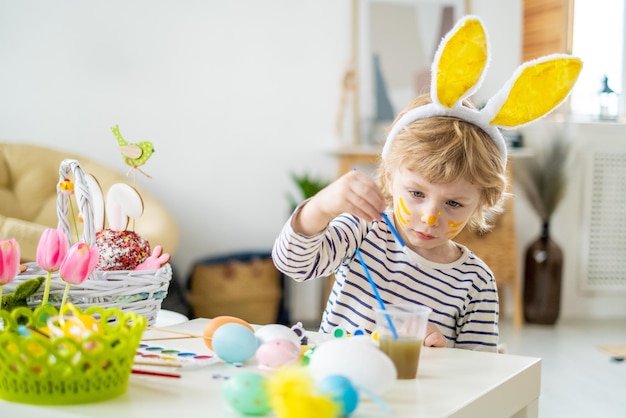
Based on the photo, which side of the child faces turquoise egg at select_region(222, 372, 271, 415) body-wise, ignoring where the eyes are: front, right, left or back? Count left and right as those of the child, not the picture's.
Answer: front

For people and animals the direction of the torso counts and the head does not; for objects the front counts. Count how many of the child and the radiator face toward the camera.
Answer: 2

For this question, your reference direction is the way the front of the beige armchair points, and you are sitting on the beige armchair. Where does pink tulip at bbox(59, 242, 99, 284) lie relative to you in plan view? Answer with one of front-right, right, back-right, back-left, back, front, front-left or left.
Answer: front-right

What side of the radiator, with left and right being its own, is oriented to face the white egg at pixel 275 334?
front

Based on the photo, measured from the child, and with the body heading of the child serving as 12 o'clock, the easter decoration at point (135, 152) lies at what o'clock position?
The easter decoration is roughly at 3 o'clock from the child.

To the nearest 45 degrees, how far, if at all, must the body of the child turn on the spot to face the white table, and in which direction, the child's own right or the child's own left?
0° — they already face it

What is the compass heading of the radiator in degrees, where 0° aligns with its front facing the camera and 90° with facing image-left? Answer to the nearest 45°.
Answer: approximately 0°

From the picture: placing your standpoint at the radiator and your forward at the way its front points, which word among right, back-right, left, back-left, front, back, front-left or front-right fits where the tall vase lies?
front-right

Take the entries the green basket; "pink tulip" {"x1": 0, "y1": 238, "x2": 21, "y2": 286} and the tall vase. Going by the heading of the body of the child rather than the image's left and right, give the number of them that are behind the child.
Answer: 1

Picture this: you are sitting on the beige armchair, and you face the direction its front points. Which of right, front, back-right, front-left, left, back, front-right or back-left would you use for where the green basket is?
front-right

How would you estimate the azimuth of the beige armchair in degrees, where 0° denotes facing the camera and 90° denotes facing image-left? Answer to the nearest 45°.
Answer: approximately 315°

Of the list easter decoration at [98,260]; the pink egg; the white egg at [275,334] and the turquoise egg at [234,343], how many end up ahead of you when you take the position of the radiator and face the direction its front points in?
4
